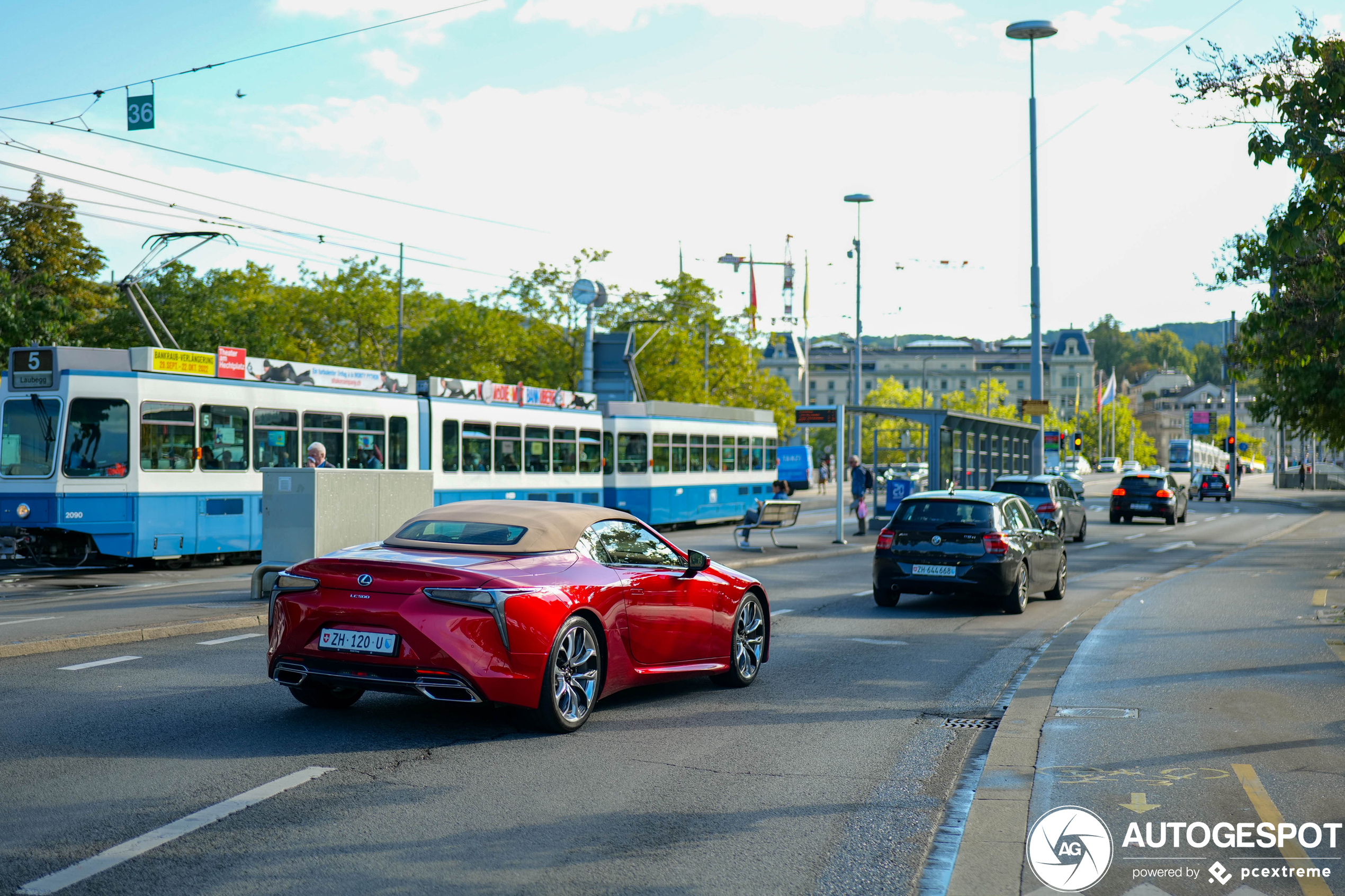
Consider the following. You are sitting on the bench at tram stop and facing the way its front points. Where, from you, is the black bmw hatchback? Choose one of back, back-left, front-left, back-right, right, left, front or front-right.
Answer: back-left

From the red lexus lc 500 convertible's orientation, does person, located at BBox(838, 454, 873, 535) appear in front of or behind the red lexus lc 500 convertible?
in front

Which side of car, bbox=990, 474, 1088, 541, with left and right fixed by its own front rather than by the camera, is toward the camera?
back

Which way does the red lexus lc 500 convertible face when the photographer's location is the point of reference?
facing away from the viewer and to the right of the viewer

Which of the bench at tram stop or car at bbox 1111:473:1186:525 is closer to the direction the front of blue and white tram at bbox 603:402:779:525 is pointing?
the bench at tram stop

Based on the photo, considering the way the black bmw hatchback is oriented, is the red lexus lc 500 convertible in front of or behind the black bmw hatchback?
behind

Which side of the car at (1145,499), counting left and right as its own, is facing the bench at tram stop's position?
back

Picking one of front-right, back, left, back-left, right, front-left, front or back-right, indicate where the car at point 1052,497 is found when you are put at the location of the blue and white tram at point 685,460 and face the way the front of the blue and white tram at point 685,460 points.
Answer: left

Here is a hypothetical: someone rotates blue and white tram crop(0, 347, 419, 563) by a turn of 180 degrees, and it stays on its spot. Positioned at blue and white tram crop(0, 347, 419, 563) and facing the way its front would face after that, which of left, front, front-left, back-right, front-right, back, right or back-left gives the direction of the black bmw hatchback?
right

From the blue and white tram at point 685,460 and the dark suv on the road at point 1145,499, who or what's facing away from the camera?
the dark suv on the road

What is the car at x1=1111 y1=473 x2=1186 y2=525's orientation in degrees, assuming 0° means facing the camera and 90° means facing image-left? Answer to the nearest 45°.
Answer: approximately 180°

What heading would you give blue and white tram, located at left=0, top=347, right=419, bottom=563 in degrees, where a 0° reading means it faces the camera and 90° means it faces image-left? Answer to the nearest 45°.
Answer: approximately 45°
